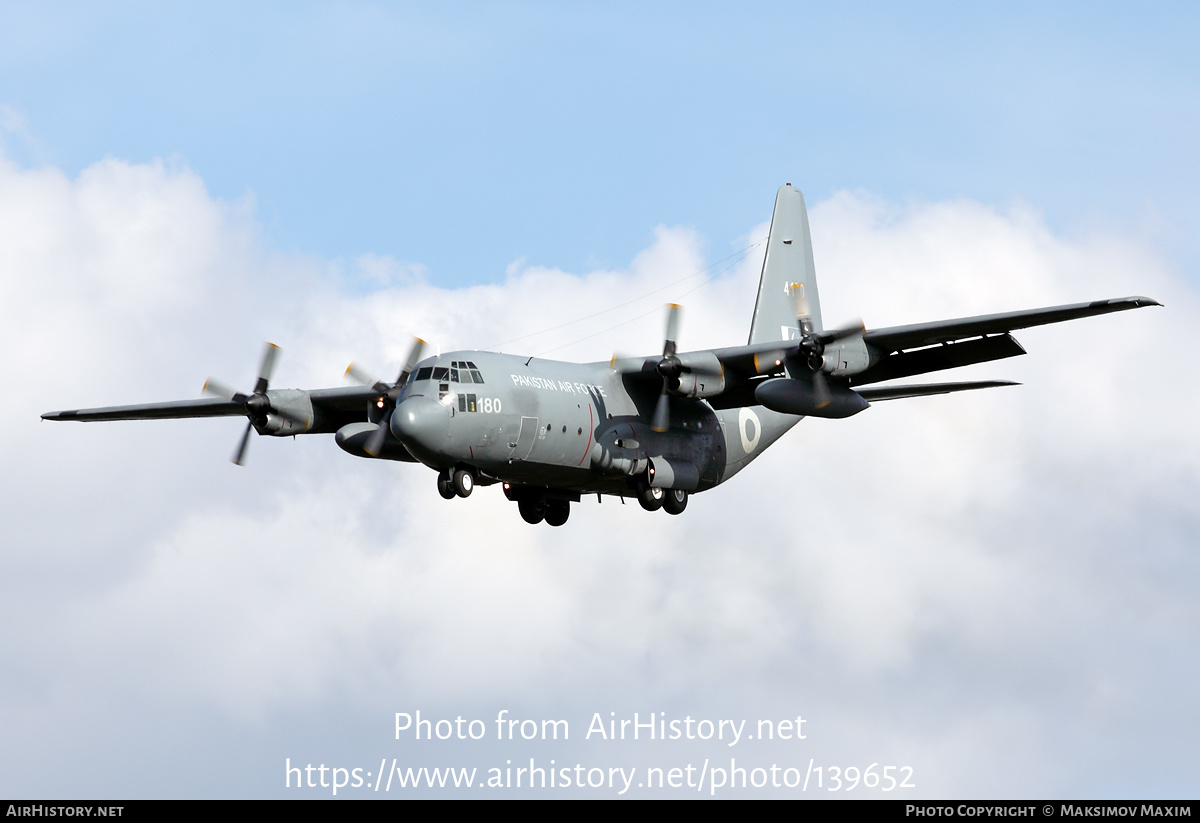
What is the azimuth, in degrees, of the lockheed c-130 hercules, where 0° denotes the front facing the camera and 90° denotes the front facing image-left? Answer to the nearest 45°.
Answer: approximately 45°
